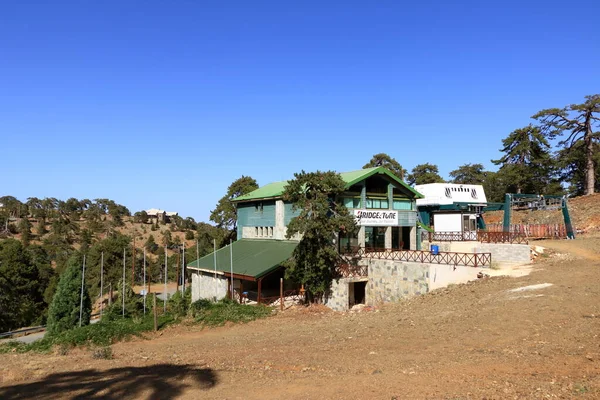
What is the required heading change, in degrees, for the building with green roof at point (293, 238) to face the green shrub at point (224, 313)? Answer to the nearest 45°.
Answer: approximately 45° to its right

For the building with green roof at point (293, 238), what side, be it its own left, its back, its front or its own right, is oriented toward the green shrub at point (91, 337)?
right

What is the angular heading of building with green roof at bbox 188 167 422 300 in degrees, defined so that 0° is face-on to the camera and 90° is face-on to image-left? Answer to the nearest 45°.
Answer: approximately 315°

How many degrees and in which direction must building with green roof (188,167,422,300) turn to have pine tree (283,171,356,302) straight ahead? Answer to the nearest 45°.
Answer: approximately 45° to its right

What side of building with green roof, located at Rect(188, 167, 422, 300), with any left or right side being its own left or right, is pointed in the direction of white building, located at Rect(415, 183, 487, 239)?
left

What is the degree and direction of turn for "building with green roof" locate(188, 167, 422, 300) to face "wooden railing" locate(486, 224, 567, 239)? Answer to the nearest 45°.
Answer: approximately 45° to its left

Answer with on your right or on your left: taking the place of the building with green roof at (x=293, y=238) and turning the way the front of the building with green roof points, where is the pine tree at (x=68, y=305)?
on your right
